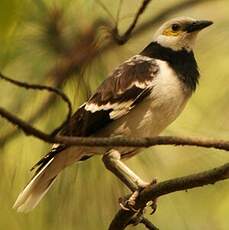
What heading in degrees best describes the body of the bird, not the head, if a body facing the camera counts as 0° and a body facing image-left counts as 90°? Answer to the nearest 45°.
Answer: approximately 270°
